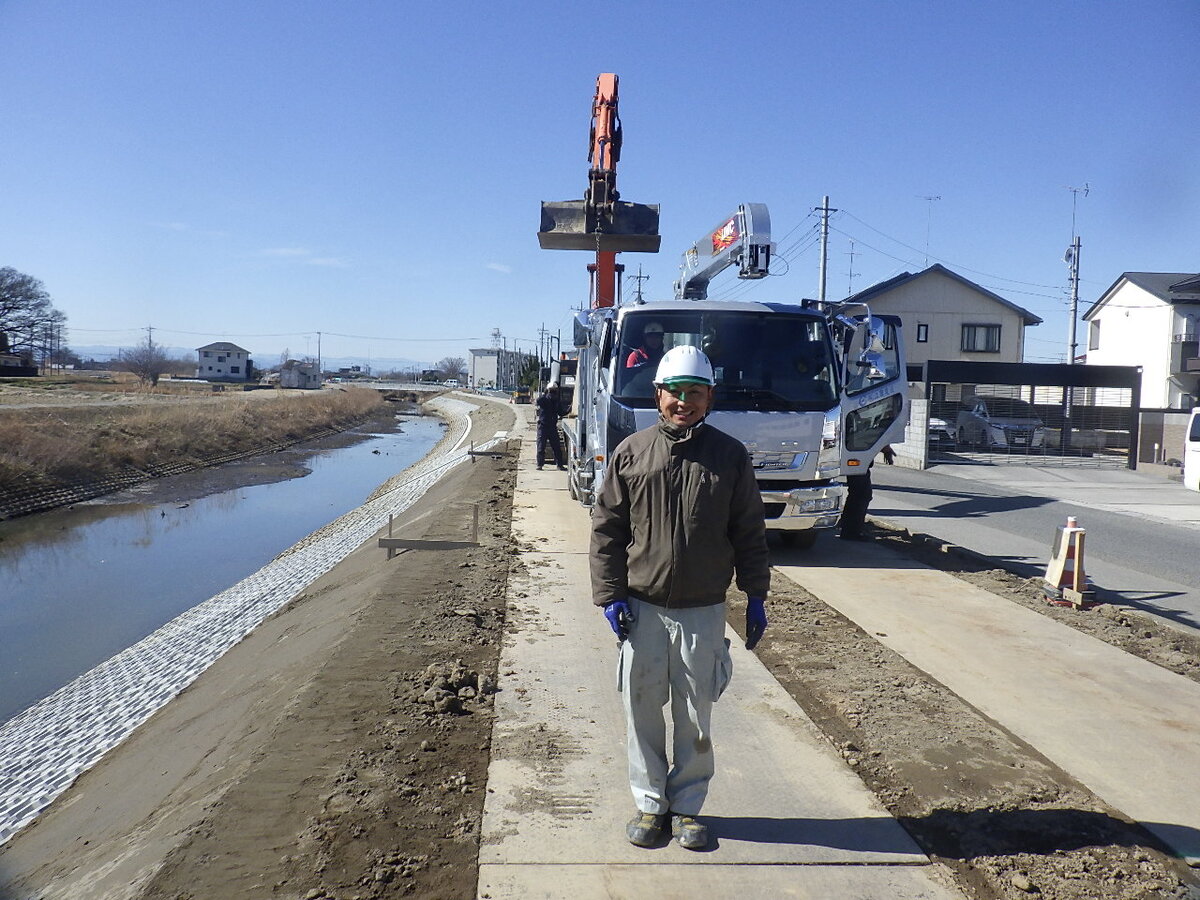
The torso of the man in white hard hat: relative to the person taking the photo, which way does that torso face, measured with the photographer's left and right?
facing the viewer

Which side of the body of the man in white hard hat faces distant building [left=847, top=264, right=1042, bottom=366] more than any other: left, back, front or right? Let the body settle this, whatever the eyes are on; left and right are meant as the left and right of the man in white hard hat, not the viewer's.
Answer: back

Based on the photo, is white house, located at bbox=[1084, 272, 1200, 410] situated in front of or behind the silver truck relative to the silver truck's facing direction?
behind

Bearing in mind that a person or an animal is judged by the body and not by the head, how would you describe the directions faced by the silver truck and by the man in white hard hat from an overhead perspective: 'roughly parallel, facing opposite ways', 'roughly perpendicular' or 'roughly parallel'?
roughly parallel

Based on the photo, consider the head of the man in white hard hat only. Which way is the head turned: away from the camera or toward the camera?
toward the camera

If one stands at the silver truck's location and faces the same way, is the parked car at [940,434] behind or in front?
behind

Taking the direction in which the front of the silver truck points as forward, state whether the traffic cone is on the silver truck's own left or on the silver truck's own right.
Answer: on the silver truck's own left

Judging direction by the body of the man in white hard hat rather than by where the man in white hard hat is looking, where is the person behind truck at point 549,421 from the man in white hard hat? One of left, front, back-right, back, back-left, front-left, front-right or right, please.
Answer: back

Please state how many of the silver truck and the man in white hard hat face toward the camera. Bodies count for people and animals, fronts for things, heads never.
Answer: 2

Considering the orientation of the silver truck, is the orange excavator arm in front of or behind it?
behind

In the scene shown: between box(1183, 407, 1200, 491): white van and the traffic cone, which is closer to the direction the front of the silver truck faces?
the traffic cone

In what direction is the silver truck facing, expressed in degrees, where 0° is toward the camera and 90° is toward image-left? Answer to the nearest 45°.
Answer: approximately 0°

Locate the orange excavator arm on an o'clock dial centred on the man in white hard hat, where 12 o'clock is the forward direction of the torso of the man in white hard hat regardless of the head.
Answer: The orange excavator arm is roughly at 6 o'clock from the man in white hard hat.

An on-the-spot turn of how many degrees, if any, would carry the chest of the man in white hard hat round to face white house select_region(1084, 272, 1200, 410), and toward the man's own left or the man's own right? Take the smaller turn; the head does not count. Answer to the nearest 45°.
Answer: approximately 135° to the man's own left
